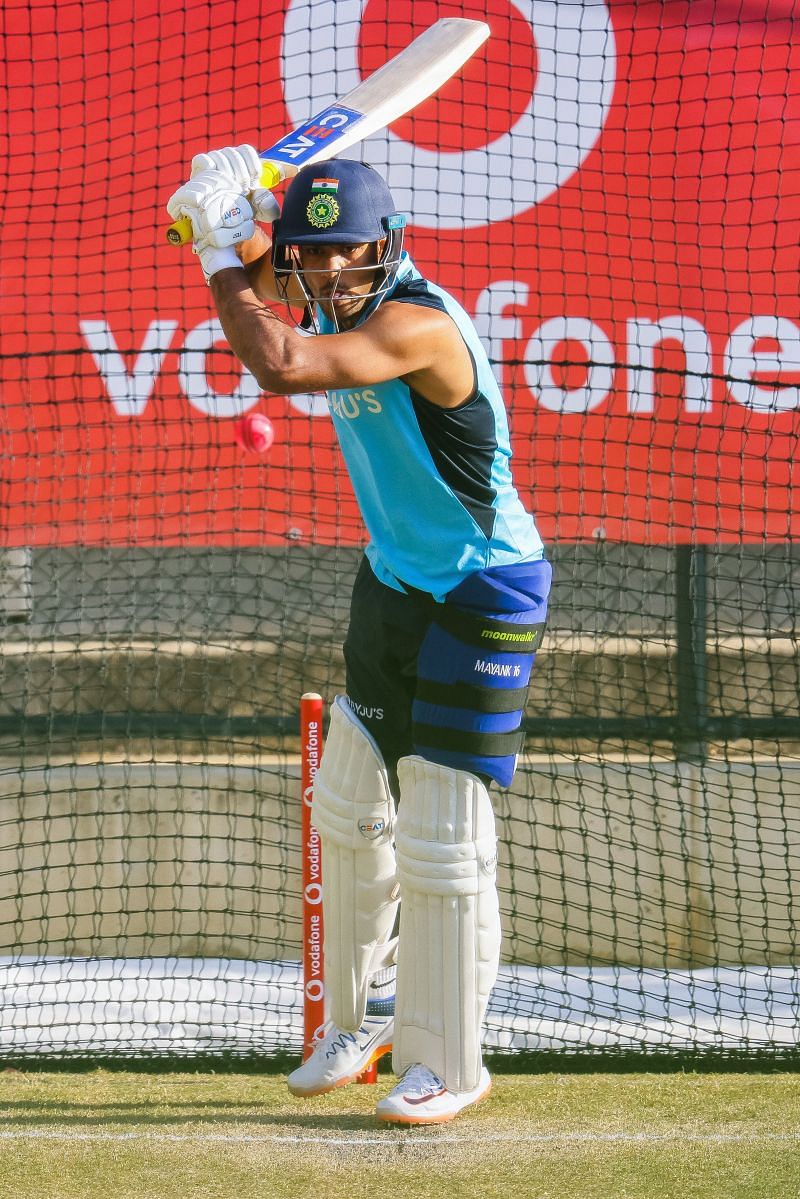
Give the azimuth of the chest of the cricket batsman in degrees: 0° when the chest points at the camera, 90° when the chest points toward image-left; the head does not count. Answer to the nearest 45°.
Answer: approximately 45°

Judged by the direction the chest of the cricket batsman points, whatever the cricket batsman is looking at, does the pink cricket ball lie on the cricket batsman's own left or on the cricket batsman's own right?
on the cricket batsman's own right
